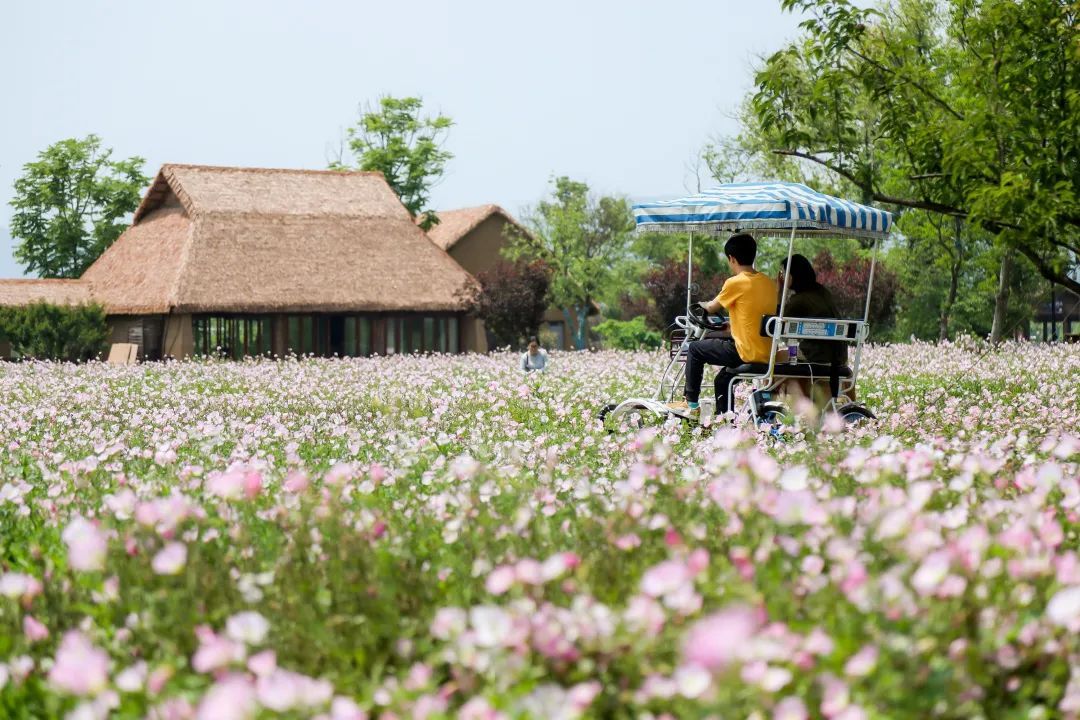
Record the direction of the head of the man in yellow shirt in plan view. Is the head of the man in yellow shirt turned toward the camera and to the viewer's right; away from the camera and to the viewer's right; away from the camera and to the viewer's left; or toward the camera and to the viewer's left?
away from the camera and to the viewer's left

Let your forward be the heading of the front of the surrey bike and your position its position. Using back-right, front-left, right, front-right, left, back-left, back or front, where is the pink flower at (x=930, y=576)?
back-left

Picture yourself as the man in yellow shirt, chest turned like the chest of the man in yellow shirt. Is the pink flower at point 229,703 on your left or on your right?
on your left

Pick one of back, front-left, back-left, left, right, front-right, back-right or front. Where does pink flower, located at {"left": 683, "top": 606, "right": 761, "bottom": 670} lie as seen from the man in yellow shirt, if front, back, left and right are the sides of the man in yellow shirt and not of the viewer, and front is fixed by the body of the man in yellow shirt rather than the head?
back-left

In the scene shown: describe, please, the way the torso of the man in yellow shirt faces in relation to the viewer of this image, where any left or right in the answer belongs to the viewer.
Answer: facing away from the viewer and to the left of the viewer

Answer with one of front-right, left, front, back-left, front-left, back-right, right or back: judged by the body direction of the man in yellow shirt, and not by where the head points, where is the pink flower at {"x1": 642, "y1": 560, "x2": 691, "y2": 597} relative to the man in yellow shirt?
back-left

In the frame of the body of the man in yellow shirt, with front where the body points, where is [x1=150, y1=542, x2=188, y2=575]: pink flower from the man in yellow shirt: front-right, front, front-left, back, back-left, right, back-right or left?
back-left

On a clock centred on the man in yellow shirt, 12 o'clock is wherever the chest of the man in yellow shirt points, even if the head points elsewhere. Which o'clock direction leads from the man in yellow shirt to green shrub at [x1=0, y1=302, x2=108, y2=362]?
The green shrub is roughly at 12 o'clock from the man in yellow shirt.

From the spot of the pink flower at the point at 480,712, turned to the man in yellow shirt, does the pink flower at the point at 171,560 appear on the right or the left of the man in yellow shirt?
left

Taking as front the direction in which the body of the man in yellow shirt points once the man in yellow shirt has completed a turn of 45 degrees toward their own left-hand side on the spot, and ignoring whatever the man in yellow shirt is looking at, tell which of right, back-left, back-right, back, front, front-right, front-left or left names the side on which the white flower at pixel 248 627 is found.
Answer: left

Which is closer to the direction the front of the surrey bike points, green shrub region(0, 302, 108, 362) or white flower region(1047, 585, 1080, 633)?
the green shrub

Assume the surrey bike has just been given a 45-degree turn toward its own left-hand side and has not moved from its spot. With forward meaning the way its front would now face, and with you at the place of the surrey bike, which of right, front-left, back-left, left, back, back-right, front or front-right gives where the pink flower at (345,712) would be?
left

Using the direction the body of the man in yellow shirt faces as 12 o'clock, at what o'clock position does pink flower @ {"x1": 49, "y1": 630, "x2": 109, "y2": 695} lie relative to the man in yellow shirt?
The pink flower is roughly at 8 o'clock from the man in yellow shirt.

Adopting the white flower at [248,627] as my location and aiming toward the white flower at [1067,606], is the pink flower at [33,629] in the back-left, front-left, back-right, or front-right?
back-left
